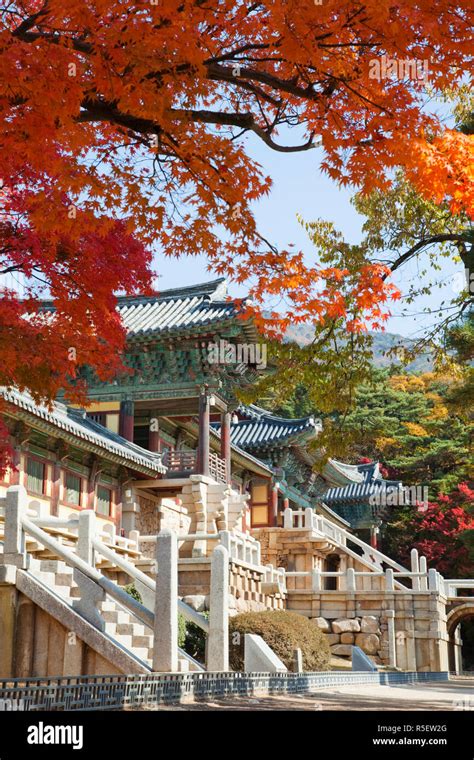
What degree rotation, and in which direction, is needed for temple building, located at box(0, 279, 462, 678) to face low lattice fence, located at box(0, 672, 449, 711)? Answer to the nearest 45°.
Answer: approximately 45° to its right

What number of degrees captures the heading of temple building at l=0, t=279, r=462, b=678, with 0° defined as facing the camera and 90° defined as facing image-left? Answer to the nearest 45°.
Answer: approximately 315°

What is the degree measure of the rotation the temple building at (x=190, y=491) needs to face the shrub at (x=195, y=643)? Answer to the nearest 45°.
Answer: approximately 45° to its right

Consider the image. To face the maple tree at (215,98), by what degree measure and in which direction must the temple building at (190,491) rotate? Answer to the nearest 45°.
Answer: approximately 45° to its right

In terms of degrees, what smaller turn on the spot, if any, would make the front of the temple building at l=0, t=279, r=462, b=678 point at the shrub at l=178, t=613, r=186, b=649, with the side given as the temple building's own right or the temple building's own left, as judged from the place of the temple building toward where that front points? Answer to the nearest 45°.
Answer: approximately 45° to the temple building's own right
